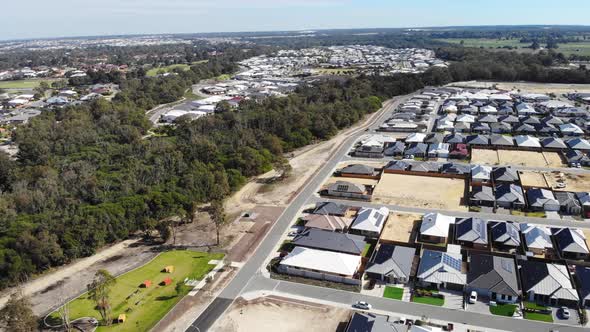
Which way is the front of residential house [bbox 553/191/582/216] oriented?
toward the camera

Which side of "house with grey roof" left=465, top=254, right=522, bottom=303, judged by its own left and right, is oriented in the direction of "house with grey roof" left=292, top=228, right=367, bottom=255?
right

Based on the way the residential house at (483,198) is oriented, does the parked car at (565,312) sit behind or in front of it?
in front

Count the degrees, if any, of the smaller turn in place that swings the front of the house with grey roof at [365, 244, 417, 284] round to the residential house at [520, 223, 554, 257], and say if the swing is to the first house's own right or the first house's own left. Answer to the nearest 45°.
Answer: approximately 135° to the first house's own left

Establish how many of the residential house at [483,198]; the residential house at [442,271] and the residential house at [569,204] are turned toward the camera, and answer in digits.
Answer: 3

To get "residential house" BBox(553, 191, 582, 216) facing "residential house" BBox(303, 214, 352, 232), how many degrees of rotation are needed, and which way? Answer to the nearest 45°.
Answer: approximately 45° to its right

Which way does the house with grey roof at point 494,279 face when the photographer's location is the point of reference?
facing the viewer

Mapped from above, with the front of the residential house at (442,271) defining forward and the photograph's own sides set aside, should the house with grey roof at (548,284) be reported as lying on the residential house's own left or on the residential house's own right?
on the residential house's own left

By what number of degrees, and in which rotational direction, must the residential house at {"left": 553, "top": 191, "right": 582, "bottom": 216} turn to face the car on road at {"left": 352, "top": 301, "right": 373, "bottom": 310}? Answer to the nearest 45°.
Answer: approximately 45° to its right

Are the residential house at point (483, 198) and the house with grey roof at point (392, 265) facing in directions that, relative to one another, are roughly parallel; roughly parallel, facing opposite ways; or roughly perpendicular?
roughly parallel

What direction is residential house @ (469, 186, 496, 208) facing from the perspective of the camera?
toward the camera

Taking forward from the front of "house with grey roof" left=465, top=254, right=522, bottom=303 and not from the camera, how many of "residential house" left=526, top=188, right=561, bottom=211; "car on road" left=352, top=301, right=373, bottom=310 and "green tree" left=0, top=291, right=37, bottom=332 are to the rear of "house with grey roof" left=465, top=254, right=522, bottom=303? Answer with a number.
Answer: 1

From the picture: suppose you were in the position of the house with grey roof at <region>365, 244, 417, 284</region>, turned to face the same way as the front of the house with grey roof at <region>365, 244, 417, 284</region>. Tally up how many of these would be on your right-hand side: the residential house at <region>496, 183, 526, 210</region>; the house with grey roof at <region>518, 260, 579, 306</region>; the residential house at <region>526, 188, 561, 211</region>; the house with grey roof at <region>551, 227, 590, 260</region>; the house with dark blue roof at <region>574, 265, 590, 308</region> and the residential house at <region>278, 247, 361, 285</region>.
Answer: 1

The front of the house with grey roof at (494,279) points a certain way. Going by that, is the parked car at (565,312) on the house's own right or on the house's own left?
on the house's own left

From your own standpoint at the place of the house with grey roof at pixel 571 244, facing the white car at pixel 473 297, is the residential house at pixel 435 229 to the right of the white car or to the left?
right

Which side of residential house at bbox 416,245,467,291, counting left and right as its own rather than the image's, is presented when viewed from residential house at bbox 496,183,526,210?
back
